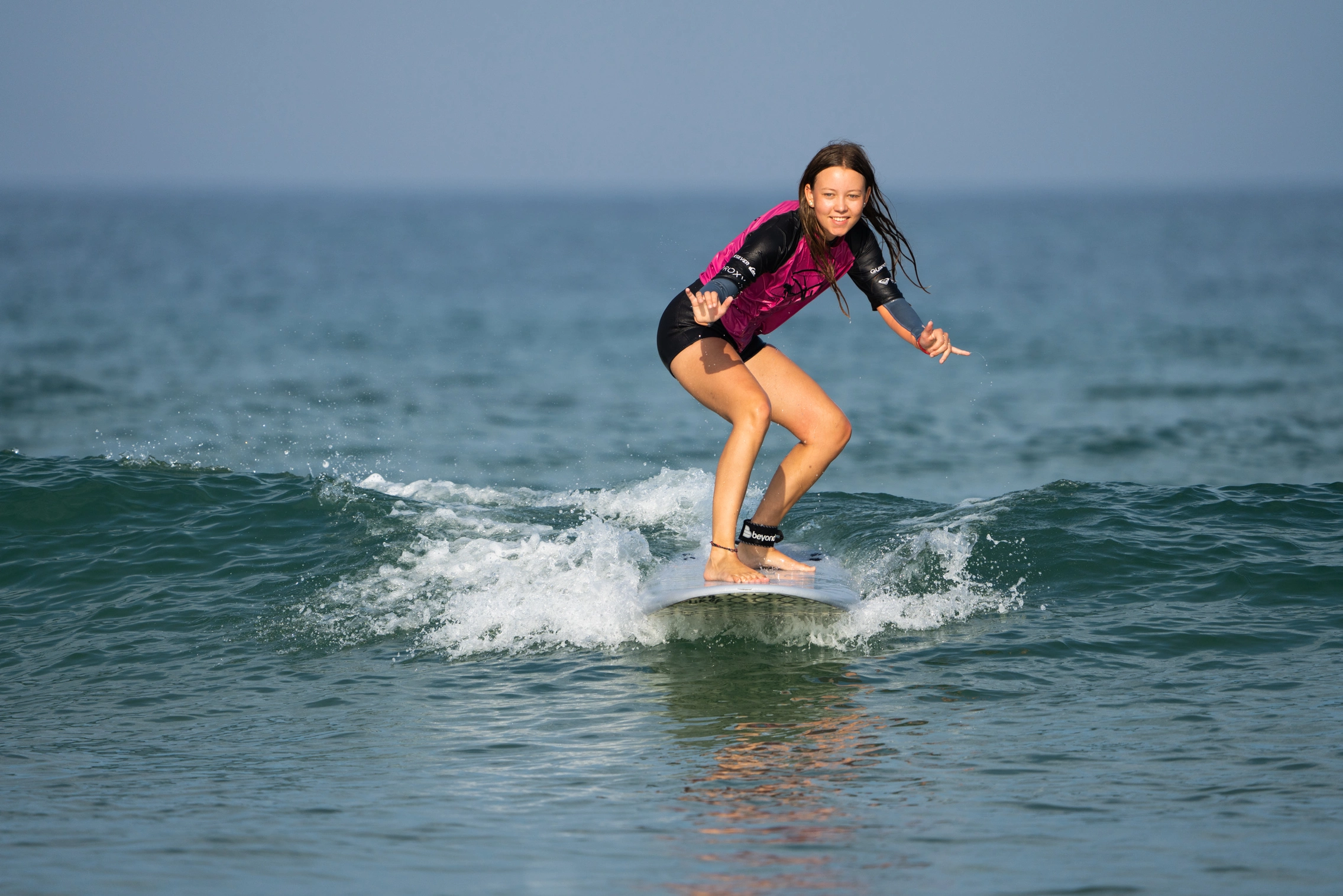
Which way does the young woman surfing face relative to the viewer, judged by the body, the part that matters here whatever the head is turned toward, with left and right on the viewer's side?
facing the viewer and to the right of the viewer

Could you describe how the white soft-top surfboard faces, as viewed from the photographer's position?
facing the viewer
